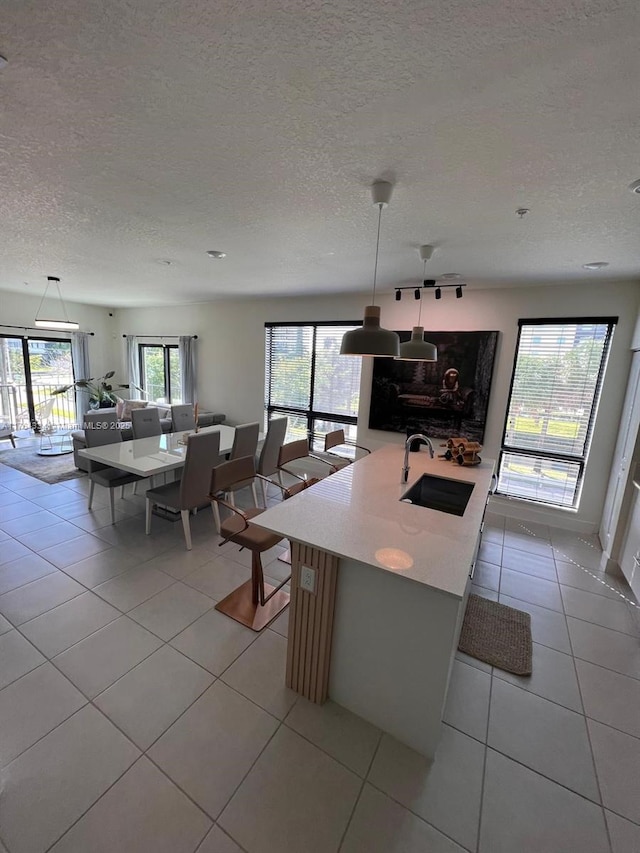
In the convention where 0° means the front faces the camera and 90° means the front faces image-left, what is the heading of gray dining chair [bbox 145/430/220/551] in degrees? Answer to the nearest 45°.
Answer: approximately 135°

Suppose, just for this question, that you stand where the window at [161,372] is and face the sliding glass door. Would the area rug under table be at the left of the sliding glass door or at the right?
left

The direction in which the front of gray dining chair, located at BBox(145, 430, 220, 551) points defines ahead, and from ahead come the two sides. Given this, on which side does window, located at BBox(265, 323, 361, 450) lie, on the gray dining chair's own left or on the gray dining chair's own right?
on the gray dining chair's own right
